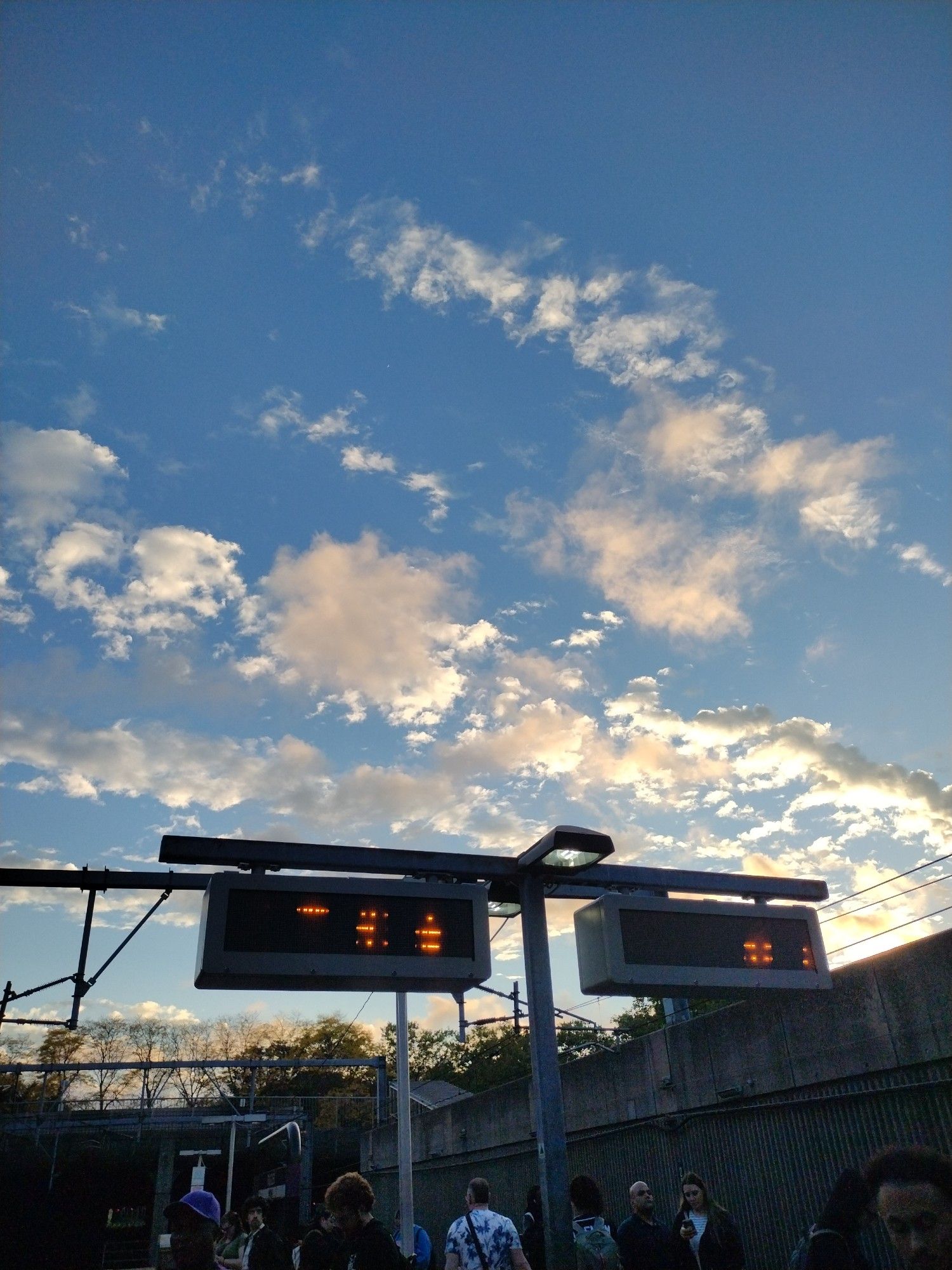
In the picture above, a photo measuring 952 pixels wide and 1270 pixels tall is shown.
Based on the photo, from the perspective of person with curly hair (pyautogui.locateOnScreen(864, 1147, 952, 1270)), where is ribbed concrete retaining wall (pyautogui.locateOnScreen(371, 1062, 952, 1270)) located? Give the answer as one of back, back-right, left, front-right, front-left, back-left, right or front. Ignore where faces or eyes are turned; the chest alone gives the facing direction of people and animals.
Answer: back

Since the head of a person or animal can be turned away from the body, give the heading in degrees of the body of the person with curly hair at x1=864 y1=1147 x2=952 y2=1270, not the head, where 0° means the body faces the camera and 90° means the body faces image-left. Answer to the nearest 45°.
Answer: approximately 0°

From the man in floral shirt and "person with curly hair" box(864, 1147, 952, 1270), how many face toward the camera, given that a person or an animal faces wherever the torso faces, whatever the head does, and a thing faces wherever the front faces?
1

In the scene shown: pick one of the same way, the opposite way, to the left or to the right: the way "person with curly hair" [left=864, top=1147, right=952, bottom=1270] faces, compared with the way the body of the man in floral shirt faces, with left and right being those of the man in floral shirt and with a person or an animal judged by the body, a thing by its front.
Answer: the opposite way

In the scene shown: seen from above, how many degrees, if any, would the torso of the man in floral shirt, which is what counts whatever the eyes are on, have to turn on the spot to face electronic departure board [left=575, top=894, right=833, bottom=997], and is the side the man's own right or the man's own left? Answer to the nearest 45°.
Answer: approximately 45° to the man's own right

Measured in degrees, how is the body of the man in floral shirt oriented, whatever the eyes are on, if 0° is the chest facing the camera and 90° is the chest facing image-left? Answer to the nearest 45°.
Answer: approximately 180°

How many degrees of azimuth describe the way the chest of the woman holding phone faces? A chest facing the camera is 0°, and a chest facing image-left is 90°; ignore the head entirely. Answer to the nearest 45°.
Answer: approximately 45°

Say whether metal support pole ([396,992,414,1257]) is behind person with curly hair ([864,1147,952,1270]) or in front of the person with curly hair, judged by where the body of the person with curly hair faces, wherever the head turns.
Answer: behind
